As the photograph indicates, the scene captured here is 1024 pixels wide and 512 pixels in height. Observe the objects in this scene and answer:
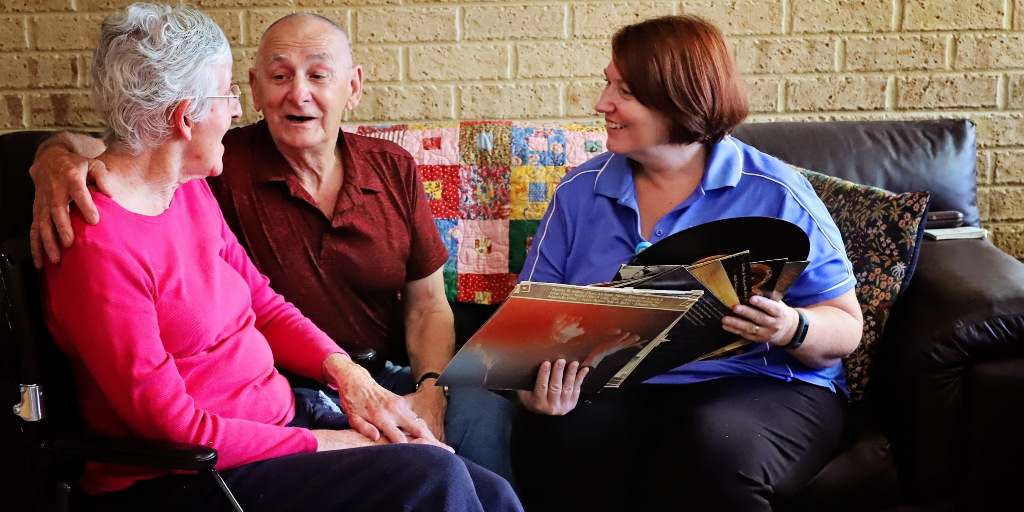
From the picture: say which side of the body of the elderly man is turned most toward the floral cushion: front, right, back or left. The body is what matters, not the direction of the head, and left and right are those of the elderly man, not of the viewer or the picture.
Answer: left

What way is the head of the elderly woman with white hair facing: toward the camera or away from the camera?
away from the camera

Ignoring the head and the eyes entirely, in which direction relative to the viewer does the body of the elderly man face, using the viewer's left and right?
facing the viewer

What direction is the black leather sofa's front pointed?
toward the camera

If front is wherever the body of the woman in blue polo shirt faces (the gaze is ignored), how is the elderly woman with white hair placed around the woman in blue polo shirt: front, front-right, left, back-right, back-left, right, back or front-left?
front

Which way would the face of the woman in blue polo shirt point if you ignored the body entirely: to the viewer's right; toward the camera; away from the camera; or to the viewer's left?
to the viewer's left

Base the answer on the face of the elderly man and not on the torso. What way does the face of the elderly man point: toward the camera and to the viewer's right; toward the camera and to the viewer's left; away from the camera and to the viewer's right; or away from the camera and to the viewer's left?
toward the camera and to the viewer's left

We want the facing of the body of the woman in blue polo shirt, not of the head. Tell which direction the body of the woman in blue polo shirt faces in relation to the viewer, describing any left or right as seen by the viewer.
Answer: facing the viewer and to the left of the viewer
